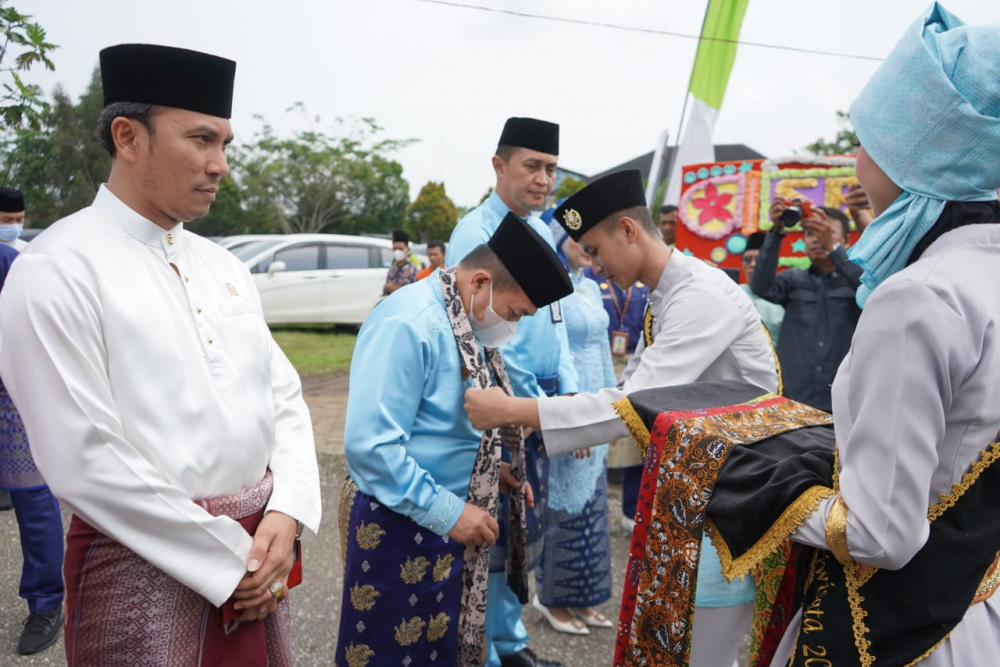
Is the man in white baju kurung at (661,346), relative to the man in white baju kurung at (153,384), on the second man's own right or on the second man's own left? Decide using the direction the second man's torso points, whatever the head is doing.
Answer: on the second man's own left

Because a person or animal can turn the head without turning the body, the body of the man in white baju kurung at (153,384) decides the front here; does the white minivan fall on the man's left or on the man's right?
on the man's left

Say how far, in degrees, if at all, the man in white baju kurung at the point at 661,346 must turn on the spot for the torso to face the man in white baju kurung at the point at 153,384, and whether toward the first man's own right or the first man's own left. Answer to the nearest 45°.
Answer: approximately 45° to the first man's own left

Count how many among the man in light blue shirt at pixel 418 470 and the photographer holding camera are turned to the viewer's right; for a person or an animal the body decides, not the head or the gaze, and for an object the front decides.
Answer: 1

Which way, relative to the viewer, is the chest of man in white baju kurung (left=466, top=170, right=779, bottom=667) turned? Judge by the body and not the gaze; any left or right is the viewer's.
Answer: facing to the left of the viewer

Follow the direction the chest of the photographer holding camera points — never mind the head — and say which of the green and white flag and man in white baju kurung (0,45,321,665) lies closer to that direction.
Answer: the man in white baju kurung

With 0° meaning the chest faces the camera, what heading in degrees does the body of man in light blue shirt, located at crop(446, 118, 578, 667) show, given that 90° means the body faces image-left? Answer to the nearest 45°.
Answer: approximately 315°

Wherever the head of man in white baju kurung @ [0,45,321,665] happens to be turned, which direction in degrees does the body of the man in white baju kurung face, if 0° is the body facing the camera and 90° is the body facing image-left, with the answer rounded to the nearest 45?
approximately 315°

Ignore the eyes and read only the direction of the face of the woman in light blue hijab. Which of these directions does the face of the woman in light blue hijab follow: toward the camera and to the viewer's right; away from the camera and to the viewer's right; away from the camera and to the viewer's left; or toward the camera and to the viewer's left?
away from the camera and to the viewer's left

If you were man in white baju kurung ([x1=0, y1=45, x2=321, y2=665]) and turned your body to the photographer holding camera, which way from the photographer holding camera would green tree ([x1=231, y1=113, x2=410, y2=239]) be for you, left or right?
left

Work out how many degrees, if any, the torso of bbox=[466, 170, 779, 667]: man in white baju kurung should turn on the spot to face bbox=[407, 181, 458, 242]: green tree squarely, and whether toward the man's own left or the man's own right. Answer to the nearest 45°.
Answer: approximately 90° to the man's own right

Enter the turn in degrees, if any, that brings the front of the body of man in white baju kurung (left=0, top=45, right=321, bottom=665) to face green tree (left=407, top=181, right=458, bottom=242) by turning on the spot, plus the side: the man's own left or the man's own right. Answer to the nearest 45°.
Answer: approximately 135° to the man's own left
